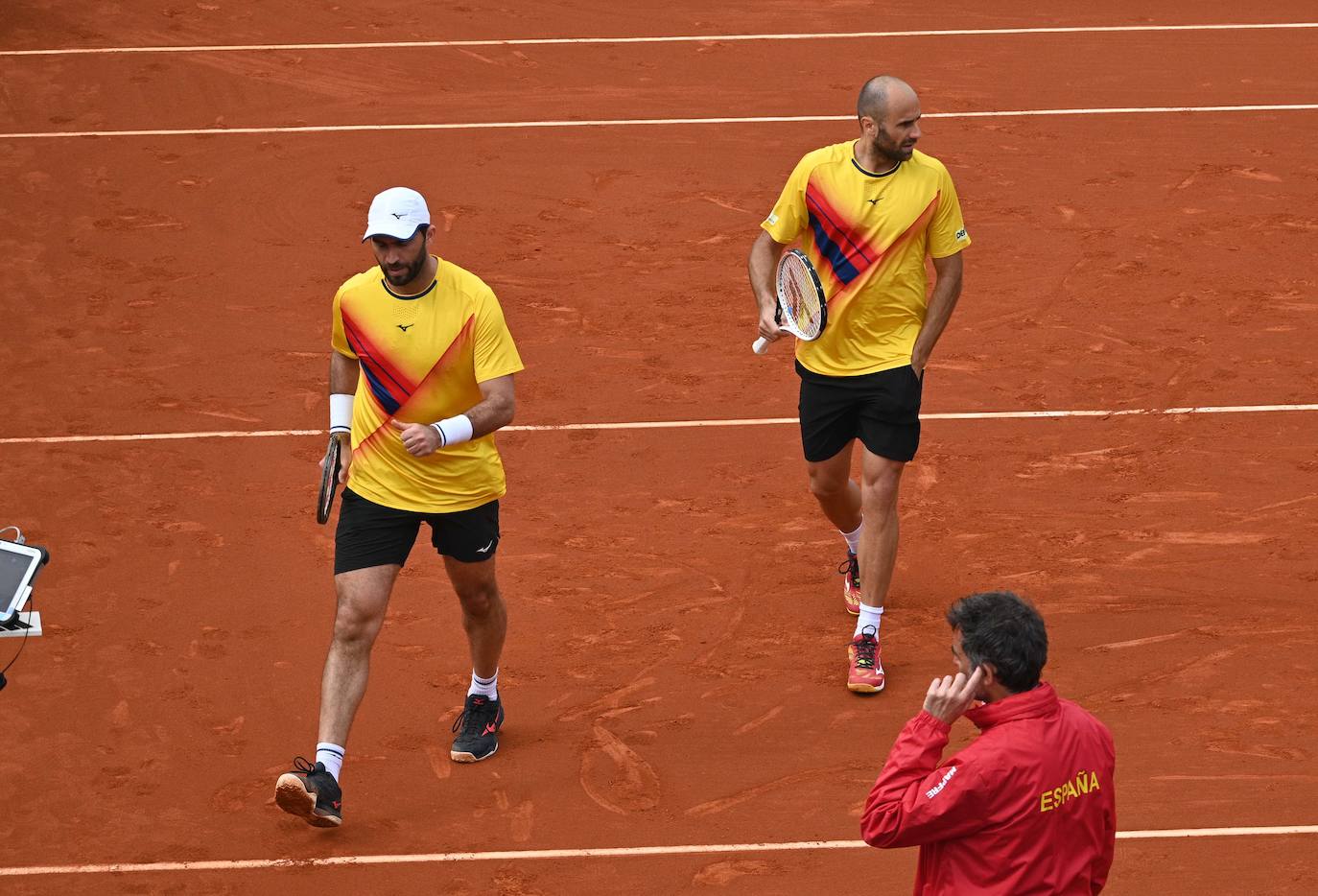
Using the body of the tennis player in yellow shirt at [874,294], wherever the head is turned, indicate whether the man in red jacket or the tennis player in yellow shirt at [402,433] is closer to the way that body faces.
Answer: the man in red jacket

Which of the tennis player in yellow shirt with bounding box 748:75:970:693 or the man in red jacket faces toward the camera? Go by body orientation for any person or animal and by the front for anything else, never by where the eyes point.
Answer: the tennis player in yellow shirt

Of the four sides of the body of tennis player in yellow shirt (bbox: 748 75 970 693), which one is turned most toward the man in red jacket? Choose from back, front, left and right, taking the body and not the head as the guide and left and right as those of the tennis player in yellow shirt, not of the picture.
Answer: front

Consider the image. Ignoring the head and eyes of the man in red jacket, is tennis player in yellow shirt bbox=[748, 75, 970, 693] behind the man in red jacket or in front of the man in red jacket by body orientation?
in front

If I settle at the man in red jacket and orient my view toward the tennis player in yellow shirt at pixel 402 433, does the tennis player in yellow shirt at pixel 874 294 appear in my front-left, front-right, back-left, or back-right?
front-right

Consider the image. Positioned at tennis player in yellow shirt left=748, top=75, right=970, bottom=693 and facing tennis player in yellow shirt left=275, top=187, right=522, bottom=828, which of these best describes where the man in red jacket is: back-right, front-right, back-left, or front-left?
front-left

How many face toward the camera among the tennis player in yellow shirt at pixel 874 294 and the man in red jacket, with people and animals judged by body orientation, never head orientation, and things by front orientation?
1

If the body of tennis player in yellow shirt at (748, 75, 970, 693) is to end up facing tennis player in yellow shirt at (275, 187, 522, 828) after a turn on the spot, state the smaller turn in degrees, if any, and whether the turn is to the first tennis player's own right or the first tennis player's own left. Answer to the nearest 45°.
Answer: approximately 45° to the first tennis player's own right

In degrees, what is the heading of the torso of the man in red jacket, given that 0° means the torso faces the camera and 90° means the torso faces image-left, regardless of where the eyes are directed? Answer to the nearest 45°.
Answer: approximately 135°

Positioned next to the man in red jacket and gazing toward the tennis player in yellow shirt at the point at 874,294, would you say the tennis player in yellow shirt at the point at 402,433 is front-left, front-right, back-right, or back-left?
front-left

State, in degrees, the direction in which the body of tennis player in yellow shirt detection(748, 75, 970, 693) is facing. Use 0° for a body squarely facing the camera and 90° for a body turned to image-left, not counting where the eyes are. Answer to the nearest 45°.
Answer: approximately 0°

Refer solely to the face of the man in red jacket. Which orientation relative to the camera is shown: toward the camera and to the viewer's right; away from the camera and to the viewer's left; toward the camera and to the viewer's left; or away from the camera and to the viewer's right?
away from the camera and to the viewer's left

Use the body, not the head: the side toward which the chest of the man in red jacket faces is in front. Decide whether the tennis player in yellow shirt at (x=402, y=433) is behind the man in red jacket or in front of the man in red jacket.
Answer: in front
